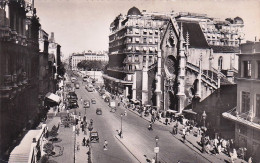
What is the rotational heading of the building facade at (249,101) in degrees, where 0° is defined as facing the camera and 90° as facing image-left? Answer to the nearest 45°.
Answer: approximately 45°

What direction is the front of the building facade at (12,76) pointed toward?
to the viewer's right

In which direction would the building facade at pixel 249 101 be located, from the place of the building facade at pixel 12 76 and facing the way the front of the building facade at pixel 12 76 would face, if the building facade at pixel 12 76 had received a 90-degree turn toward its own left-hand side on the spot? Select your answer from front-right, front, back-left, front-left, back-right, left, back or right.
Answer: right
